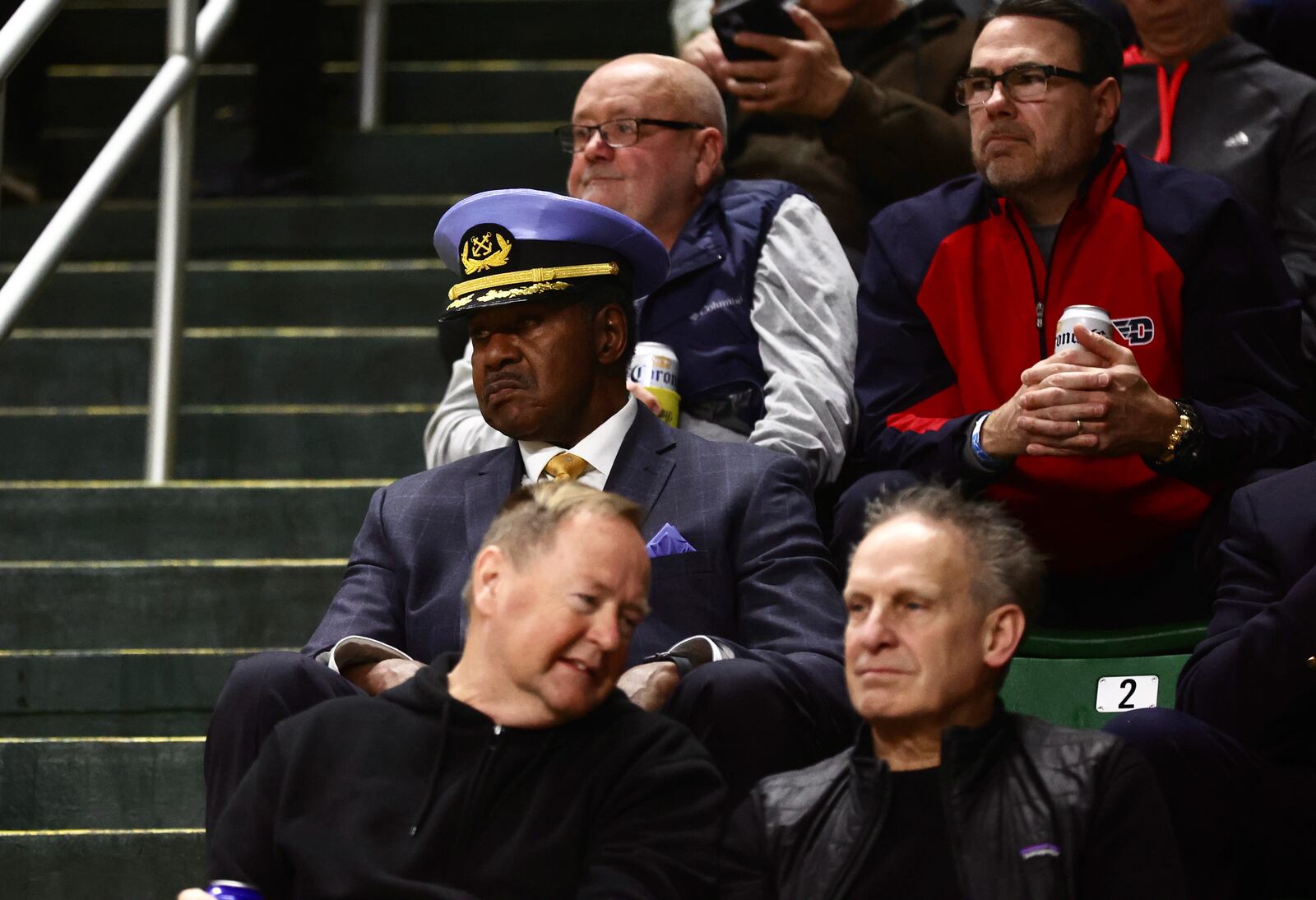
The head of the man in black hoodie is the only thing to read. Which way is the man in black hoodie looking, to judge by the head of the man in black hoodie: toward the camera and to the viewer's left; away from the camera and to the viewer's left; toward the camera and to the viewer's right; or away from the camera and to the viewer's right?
toward the camera and to the viewer's right

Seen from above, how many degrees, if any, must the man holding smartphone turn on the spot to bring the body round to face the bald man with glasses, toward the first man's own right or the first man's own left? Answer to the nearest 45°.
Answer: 0° — they already face them

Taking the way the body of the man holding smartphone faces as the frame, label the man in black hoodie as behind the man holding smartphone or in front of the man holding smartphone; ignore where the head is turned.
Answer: in front

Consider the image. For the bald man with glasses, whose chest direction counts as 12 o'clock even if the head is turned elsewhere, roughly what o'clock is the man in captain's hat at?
The man in captain's hat is roughly at 11 o'clock from the bald man with glasses.

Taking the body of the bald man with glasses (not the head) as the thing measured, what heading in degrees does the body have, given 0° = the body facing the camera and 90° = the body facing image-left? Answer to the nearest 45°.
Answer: approximately 45°

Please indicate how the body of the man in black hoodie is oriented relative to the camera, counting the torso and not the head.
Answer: toward the camera

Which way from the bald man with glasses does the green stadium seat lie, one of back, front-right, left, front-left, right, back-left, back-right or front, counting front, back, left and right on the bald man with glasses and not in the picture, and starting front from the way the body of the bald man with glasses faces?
left

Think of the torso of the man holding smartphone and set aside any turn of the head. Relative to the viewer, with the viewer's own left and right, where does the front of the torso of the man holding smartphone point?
facing the viewer and to the left of the viewer

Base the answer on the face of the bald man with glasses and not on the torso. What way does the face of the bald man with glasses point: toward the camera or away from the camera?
toward the camera

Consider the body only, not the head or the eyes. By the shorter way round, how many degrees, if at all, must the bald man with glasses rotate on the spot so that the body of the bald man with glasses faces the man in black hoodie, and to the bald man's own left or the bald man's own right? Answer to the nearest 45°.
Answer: approximately 45° to the bald man's own left

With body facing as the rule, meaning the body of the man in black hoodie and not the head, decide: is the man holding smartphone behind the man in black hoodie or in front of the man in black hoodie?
behind

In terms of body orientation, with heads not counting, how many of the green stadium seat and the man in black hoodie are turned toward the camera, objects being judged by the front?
2

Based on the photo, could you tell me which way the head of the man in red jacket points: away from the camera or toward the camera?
toward the camera

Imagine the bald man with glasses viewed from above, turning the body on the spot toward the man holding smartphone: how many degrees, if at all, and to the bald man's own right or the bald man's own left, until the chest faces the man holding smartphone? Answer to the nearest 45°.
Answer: approximately 180°
